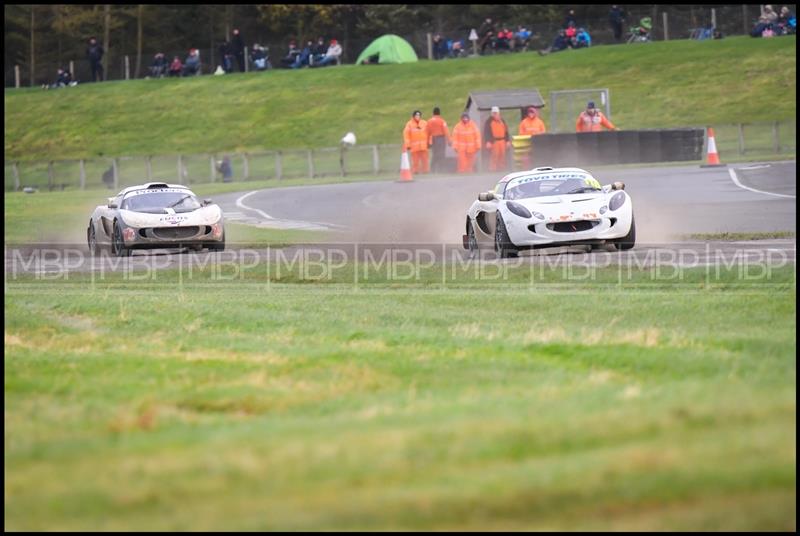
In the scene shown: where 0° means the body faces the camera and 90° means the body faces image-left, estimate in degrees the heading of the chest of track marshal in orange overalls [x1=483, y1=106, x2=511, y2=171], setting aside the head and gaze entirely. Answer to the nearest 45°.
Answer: approximately 0°

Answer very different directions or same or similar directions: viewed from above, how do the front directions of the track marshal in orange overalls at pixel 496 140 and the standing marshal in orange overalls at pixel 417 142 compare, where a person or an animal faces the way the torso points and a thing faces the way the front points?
same or similar directions

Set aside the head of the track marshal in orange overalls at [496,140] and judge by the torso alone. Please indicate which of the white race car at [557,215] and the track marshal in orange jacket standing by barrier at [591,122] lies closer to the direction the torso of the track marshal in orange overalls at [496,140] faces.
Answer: the white race car

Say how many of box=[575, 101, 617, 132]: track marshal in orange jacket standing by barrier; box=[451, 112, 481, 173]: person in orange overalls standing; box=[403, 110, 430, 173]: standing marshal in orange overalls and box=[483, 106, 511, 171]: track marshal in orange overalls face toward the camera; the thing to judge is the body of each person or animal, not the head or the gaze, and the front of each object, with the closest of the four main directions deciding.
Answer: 4

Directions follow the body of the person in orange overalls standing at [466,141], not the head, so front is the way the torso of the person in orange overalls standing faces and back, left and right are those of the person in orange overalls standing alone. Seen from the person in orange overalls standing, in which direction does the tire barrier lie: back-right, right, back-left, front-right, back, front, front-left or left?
left

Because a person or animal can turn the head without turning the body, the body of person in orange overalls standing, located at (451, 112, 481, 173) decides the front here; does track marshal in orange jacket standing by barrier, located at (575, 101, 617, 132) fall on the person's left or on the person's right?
on the person's left

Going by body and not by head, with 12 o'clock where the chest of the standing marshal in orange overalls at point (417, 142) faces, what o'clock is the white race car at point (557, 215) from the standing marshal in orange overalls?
The white race car is roughly at 12 o'clock from the standing marshal in orange overalls.

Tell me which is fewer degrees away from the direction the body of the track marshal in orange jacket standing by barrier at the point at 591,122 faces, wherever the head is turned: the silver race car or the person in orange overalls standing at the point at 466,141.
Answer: the silver race car

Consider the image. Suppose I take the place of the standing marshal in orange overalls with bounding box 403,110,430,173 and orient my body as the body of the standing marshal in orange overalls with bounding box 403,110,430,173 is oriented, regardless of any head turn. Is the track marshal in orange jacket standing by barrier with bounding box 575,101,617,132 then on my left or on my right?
on my left

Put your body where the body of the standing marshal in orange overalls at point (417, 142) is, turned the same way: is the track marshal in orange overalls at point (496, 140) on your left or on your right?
on your left

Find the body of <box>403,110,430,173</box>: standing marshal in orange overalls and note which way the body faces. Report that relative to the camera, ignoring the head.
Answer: toward the camera

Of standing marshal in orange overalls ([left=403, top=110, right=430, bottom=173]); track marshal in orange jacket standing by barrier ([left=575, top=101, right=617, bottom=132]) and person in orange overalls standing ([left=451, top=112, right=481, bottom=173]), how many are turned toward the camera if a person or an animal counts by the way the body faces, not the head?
3

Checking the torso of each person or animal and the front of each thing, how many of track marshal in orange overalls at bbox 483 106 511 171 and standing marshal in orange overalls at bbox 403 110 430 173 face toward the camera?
2

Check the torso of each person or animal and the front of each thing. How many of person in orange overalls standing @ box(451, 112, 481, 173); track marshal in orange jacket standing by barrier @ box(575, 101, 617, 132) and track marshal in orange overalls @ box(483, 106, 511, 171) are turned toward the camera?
3

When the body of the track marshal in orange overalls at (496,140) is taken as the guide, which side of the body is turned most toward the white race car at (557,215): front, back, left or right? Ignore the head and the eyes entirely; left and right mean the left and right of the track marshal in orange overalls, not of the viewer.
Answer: front

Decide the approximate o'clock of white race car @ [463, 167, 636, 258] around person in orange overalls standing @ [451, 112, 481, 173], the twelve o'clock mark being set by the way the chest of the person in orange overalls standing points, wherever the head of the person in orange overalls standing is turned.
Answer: The white race car is roughly at 12 o'clock from the person in orange overalls standing.

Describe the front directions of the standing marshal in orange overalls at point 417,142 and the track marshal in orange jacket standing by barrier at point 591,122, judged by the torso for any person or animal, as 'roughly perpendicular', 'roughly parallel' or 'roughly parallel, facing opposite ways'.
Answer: roughly parallel

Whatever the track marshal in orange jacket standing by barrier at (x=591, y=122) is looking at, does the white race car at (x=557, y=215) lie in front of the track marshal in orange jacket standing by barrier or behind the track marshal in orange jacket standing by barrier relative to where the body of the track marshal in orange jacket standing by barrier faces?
in front

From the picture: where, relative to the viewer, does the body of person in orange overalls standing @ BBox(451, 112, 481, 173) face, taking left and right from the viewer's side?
facing the viewer
